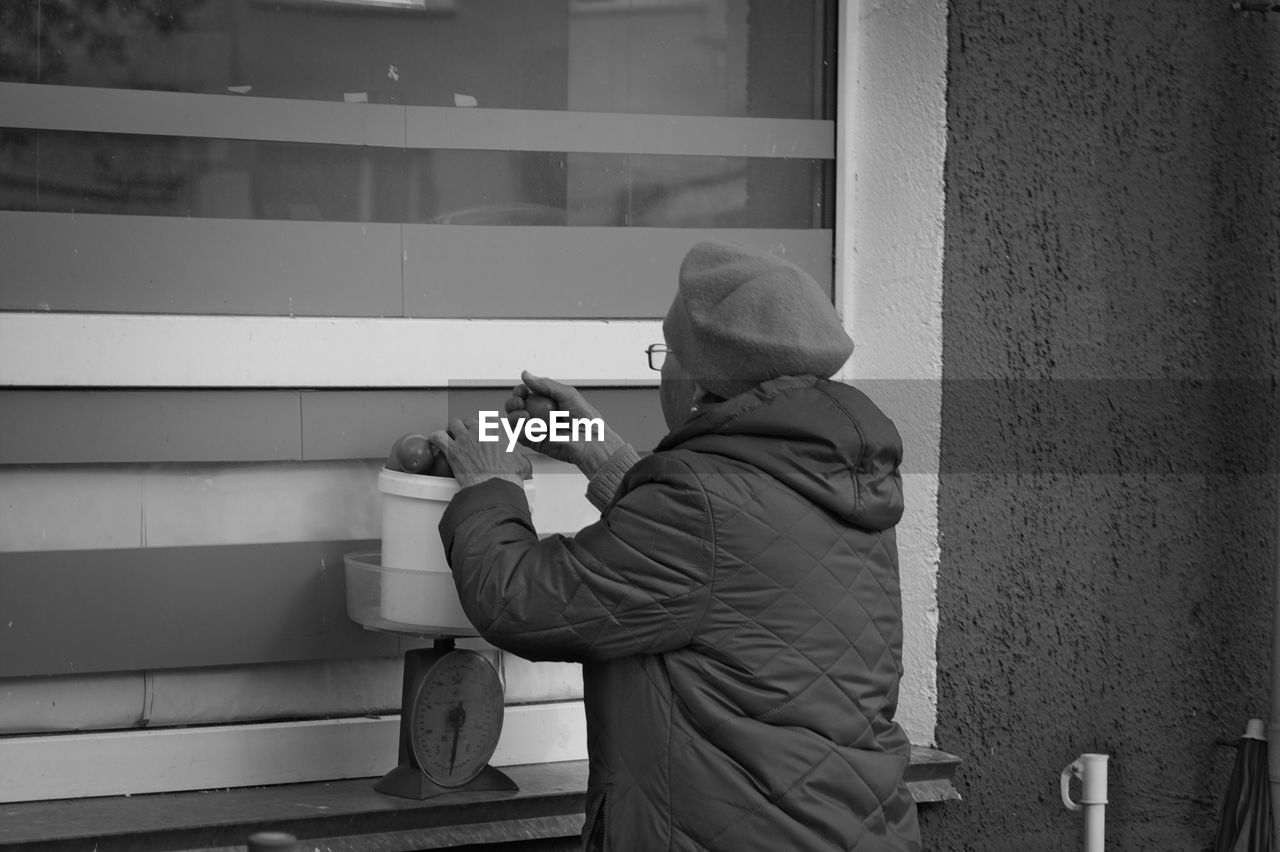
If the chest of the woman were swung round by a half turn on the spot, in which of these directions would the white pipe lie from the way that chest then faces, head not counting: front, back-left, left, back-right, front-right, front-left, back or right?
left

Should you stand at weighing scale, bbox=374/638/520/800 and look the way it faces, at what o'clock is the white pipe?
The white pipe is roughly at 10 o'clock from the weighing scale.

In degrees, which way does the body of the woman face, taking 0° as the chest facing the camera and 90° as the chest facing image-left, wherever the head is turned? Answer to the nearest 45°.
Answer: approximately 135°

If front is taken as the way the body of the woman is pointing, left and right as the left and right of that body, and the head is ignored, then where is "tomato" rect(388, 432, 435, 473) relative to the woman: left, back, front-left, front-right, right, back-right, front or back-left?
front

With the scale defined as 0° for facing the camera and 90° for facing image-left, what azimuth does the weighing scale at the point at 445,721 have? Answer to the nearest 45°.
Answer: approximately 315°

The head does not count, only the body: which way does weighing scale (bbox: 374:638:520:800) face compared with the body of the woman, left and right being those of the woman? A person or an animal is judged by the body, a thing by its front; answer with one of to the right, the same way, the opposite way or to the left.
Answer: the opposite way

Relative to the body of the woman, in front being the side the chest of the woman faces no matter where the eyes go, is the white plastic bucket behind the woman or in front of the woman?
in front

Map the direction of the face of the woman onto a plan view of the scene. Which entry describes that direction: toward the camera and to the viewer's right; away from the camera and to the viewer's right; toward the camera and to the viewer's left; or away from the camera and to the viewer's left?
away from the camera and to the viewer's left

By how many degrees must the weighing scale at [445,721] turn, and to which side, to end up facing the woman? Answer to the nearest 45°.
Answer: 0° — it already faces them
